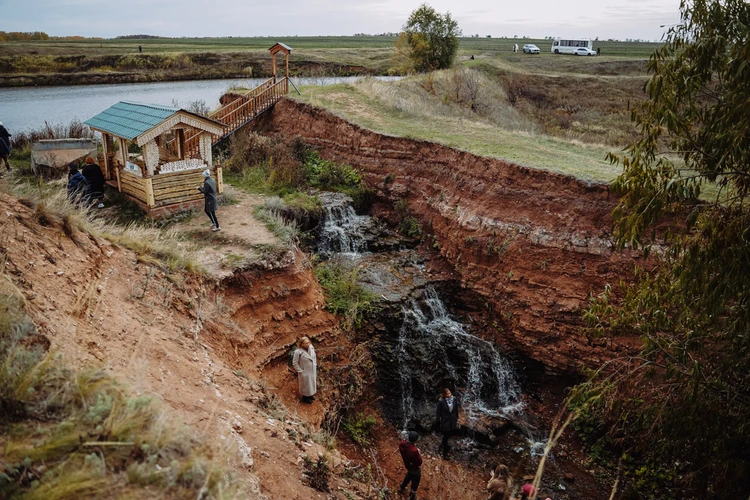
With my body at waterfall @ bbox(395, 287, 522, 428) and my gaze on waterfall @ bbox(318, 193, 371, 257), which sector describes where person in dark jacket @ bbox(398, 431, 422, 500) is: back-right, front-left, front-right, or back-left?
back-left

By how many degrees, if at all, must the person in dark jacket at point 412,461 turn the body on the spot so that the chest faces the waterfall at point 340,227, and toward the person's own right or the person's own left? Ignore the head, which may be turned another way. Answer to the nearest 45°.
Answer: approximately 45° to the person's own left

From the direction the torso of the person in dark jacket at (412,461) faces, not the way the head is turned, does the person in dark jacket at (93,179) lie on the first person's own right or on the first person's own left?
on the first person's own left

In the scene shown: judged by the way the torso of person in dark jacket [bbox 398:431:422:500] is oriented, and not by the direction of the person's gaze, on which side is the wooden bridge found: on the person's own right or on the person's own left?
on the person's own left

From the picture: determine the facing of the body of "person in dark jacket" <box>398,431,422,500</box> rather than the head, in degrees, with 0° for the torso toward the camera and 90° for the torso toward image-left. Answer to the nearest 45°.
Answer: approximately 225°

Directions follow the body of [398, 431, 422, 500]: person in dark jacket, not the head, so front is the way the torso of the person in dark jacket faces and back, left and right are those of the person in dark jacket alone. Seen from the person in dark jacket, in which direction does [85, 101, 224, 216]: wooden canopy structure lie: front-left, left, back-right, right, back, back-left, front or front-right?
left

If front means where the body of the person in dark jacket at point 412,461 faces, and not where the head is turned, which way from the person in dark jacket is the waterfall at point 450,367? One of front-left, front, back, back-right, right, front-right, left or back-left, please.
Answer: front-left

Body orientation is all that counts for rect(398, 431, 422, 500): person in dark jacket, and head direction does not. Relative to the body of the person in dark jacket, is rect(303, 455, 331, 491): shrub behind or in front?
behind

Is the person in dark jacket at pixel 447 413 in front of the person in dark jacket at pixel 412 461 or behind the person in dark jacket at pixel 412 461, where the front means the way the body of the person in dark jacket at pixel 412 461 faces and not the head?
in front

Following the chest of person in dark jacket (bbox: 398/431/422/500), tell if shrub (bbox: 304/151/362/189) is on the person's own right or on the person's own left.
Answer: on the person's own left
